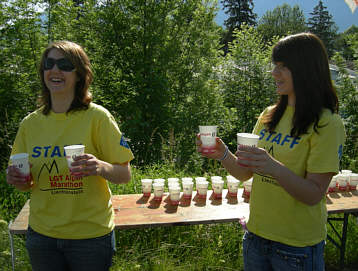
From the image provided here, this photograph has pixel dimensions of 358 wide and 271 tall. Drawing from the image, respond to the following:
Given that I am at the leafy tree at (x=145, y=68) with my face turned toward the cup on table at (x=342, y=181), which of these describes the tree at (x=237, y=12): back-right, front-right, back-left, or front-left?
back-left

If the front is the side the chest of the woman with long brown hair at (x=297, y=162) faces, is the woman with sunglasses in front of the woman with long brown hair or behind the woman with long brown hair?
in front

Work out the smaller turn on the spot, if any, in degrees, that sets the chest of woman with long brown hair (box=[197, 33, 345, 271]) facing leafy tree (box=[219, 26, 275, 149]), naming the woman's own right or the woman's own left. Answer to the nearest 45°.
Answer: approximately 135° to the woman's own right

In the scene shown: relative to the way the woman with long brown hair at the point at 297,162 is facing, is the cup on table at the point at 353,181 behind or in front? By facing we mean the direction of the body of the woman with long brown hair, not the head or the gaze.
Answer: behind

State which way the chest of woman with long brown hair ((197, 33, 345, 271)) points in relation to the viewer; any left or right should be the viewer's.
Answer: facing the viewer and to the left of the viewer

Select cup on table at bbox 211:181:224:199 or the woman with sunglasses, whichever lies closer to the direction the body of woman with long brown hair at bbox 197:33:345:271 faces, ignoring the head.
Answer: the woman with sunglasses

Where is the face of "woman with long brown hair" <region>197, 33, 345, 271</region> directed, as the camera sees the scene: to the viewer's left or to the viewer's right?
to the viewer's left

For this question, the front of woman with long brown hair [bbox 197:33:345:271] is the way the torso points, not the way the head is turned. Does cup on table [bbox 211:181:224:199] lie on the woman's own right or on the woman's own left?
on the woman's own right

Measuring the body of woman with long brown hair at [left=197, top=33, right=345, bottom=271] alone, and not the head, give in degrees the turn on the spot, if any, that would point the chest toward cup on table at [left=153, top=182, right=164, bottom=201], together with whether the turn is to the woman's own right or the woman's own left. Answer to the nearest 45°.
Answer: approximately 90° to the woman's own right

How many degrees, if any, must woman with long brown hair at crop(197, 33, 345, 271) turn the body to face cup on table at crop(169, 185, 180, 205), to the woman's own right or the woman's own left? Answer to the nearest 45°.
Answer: approximately 90° to the woman's own right

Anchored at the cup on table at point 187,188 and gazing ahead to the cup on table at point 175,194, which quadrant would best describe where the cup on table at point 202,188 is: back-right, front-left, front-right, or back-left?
back-left

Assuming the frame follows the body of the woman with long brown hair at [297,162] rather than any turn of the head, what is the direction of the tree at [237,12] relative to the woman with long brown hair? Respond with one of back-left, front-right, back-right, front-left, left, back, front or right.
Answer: back-right
